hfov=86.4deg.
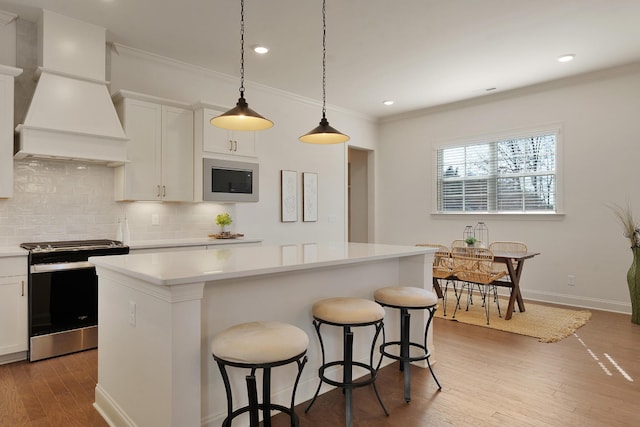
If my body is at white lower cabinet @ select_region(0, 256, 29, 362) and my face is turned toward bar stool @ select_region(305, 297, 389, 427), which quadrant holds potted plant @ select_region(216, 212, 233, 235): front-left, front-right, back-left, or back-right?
front-left

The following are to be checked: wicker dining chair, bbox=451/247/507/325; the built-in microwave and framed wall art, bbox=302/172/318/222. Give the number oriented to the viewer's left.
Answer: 0

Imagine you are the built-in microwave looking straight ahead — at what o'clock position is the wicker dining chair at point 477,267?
The wicker dining chair is roughly at 11 o'clock from the built-in microwave.

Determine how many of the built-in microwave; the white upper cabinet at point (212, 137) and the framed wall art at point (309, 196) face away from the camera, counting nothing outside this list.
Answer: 0

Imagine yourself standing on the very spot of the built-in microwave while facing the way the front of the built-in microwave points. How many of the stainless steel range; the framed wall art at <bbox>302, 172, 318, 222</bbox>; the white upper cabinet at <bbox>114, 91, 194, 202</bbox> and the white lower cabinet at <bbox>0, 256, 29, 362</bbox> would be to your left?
1

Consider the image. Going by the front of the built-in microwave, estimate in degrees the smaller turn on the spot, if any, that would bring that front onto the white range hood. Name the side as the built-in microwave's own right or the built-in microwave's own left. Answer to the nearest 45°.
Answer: approximately 90° to the built-in microwave's own right

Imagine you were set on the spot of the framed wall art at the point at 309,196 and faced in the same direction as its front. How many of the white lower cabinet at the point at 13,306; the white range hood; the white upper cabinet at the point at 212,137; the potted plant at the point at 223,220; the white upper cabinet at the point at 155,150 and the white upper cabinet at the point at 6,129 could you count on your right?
6

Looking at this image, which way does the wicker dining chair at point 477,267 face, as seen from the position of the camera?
facing away from the viewer and to the right of the viewer

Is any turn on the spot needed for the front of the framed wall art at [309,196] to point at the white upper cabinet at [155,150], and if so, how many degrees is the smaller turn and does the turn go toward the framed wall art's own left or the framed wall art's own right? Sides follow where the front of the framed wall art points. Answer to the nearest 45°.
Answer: approximately 90° to the framed wall art's own right

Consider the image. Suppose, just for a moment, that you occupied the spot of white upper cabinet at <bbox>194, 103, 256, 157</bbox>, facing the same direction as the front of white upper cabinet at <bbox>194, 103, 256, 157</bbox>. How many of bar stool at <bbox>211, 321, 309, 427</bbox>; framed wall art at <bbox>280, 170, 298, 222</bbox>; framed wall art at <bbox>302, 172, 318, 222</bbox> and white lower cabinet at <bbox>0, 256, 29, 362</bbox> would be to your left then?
2

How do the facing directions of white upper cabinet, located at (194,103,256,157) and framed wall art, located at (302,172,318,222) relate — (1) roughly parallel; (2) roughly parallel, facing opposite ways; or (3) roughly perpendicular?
roughly parallel

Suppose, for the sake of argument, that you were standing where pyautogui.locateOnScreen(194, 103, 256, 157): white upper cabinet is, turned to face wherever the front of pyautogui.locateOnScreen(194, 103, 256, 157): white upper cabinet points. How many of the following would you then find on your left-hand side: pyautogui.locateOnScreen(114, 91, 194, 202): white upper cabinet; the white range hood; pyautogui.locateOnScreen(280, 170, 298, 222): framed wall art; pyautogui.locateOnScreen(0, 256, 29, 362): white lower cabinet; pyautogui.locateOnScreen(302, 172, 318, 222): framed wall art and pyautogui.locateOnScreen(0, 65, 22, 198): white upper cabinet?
2

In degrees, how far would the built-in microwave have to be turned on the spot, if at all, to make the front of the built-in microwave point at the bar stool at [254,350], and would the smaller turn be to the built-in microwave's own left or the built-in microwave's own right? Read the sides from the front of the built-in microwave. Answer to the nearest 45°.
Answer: approximately 45° to the built-in microwave's own right

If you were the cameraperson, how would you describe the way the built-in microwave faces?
facing the viewer and to the right of the viewer
